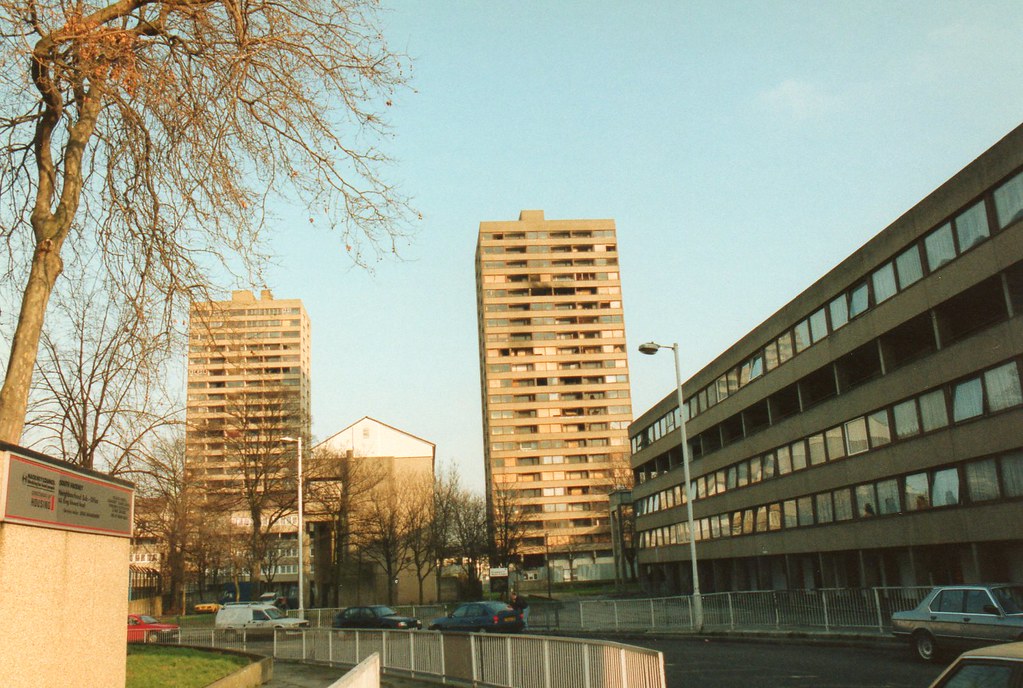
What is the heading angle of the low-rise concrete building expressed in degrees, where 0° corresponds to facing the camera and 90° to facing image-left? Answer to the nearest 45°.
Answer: approximately 45°

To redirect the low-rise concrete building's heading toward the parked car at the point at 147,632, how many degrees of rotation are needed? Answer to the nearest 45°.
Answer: approximately 45° to its right

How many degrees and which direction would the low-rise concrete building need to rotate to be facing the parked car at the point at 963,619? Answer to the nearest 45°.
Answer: approximately 45° to its left

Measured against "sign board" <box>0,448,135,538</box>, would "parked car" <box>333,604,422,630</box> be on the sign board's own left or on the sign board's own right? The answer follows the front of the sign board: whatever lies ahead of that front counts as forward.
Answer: on the sign board's own left

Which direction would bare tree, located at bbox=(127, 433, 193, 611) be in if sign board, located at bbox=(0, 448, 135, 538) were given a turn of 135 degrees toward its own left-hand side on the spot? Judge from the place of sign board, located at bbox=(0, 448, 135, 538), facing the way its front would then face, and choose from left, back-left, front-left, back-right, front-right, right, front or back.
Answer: front

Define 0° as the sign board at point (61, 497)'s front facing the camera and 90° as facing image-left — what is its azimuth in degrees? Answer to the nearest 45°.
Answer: approximately 315°

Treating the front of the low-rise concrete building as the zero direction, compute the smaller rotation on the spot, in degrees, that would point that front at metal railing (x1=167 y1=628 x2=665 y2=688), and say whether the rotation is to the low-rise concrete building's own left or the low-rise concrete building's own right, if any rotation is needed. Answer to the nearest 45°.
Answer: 0° — it already faces it
